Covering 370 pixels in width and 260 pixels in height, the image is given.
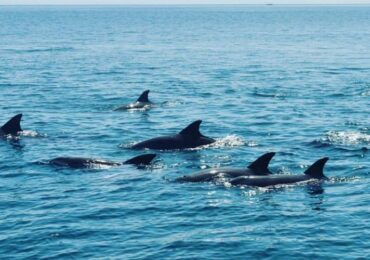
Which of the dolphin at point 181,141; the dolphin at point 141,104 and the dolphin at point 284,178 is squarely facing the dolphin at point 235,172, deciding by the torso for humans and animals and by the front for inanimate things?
the dolphin at point 284,178

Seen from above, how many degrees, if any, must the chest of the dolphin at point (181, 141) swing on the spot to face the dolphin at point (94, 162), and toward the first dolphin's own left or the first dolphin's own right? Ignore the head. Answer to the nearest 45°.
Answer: approximately 45° to the first dolphin's own left

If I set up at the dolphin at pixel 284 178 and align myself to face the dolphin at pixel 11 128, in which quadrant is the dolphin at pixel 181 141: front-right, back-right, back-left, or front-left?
front-right

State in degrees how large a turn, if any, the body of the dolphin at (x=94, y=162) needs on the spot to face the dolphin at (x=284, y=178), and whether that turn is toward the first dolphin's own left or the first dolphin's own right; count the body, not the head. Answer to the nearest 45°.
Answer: approximately 135° to the first dolphin's own left

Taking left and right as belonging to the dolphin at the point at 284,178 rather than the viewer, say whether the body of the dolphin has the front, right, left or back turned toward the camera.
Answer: left

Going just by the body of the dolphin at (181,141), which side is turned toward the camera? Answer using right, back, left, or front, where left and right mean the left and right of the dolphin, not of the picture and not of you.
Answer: left

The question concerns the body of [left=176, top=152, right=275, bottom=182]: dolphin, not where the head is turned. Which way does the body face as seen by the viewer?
to the viewer's left

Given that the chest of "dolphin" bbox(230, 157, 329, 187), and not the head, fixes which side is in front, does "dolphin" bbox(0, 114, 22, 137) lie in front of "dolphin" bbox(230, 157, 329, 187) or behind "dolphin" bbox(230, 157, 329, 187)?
in front

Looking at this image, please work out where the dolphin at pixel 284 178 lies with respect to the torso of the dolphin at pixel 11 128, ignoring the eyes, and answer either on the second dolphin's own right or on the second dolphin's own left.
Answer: on the second dolphin's own left

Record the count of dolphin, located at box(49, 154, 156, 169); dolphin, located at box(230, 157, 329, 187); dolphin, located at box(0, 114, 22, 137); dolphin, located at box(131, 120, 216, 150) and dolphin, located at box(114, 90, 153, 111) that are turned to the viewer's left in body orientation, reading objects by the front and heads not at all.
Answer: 5

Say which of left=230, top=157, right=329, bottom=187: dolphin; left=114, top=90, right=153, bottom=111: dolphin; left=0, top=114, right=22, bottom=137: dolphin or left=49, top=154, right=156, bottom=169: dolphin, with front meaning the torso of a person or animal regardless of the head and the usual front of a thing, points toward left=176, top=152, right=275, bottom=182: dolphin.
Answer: left=230, top=157, right=329, bottom=187: dolphin

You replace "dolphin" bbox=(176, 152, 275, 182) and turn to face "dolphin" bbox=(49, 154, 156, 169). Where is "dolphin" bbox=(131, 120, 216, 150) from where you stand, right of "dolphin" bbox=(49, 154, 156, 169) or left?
right

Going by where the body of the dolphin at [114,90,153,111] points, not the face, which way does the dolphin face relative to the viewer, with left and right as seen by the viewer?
facing to the left of the viewer

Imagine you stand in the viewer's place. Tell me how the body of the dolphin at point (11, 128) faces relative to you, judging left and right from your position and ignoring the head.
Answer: facing to the left of the viewer

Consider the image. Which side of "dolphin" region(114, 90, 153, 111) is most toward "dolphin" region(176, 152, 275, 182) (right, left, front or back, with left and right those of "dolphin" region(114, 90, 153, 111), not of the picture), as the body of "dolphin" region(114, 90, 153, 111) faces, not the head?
left

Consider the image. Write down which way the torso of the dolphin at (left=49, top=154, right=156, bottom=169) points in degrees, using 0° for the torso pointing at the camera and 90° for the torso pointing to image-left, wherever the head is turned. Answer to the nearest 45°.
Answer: approximately 90°
